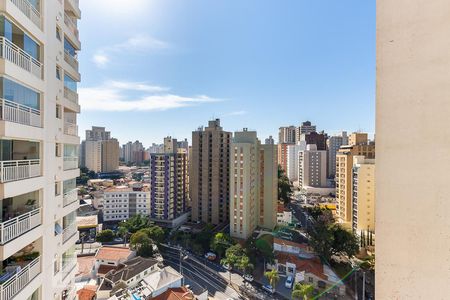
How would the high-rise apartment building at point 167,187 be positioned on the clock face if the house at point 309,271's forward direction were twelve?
The high-rise apartment building is roughly at 2 o'clock from the house.

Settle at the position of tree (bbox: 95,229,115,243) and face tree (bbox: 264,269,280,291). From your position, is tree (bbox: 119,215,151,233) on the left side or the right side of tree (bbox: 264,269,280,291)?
left

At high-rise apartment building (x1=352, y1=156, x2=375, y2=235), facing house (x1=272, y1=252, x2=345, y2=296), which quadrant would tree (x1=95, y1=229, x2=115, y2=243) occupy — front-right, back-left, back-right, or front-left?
front-right

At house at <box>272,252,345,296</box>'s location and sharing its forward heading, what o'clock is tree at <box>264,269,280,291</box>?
The tree is roughly at 12 o'clock from the house.

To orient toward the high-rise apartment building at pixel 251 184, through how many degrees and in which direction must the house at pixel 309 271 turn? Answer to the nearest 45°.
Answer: approximately 90° to its right

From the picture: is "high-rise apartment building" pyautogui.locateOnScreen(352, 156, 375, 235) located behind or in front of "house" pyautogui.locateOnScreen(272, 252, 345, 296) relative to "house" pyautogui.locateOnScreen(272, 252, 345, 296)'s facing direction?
behind

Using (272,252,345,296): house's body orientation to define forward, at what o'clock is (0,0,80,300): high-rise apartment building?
The high-rise apartment building is roughly at 11 o'clock from the house.

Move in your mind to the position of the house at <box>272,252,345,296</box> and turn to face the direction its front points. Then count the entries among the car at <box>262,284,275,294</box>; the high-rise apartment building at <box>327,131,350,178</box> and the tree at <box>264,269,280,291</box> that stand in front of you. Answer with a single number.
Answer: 2

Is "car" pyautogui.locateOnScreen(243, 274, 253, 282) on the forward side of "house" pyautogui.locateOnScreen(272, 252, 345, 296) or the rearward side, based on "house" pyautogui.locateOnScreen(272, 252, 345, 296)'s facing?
on the forward side

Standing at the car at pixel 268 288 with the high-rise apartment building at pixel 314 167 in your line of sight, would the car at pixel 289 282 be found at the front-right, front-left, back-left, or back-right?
front-right

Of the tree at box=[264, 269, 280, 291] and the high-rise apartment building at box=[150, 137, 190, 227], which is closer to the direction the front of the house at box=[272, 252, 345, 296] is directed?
the tree

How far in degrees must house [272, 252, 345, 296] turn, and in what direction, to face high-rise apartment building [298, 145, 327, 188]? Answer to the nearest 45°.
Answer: approximately 135° to its right

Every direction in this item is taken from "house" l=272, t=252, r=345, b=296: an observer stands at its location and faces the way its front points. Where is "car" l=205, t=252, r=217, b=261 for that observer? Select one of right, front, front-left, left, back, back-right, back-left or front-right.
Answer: front-right

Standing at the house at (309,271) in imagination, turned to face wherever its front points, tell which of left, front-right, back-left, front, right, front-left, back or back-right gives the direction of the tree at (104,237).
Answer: front-right
